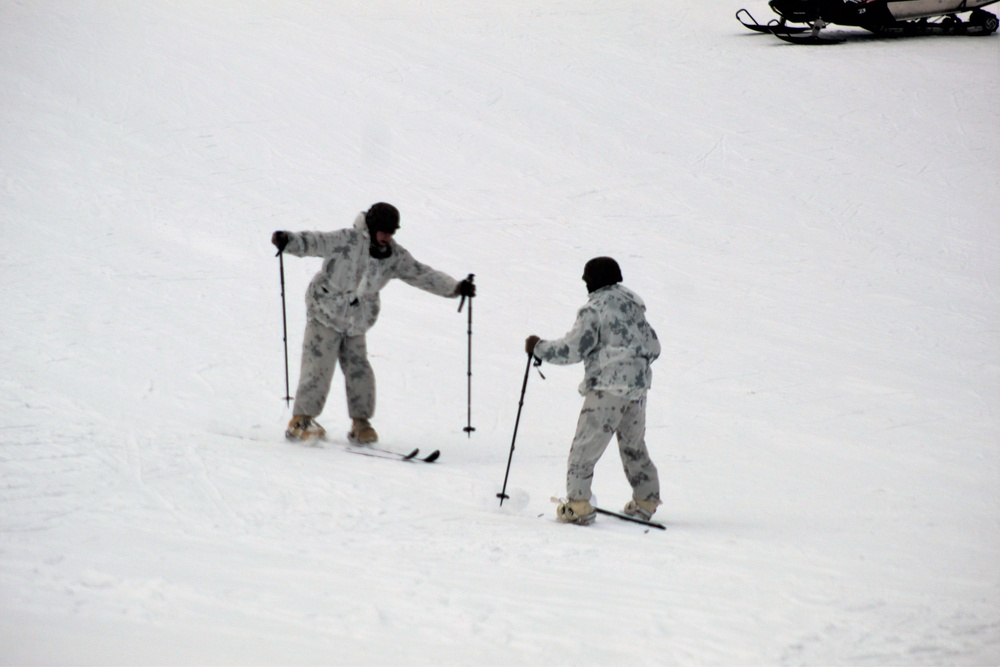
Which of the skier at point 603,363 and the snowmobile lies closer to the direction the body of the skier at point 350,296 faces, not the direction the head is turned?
the skier

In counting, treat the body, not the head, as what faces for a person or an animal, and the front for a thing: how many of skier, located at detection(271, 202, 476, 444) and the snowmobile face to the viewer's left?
1

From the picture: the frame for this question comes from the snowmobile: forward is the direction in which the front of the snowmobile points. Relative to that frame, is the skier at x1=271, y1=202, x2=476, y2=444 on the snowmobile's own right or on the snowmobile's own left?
on the snowmobile's own left

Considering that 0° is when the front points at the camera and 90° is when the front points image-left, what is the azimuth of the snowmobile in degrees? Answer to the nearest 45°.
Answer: approximately 90°

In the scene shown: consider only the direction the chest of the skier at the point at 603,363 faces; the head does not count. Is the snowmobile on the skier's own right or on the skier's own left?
on the skier's own right

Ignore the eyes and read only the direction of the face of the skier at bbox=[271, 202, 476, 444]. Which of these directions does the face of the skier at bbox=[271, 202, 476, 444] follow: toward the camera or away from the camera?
toward the camera

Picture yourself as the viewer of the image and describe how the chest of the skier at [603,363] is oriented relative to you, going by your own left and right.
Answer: facing away from the viewer and to the left of the viewer

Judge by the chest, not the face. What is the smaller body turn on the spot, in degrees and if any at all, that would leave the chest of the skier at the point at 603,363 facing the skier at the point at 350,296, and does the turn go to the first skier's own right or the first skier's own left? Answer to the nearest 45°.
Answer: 0° — they already face them

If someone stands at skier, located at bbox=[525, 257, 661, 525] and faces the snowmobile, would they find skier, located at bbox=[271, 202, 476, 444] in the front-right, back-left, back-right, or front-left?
front-left

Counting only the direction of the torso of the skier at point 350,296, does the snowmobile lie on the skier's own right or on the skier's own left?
on the skier's own left

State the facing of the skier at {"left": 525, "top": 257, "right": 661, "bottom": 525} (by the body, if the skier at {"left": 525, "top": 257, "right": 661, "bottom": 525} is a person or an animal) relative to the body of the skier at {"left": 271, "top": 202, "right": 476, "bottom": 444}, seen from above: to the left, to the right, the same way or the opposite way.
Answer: the opposite way

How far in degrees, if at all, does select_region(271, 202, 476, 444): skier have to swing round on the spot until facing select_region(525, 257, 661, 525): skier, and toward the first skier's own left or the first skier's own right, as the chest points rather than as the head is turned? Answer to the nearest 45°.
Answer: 0° — they already face them

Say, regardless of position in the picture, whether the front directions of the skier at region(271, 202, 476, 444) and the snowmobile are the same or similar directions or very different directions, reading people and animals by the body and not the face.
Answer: very different directions

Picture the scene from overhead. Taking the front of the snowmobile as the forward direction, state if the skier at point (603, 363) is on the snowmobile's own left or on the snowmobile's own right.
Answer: on the snowmobile's own left
